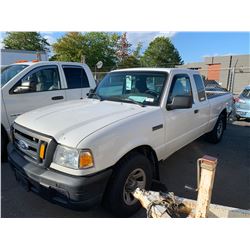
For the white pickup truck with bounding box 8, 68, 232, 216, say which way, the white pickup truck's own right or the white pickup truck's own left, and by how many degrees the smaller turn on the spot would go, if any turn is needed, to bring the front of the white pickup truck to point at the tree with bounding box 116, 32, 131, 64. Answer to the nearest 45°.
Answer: approximately 135° to the white pickup truck's own right

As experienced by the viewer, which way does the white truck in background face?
facing the viewer and to the left of the viewer

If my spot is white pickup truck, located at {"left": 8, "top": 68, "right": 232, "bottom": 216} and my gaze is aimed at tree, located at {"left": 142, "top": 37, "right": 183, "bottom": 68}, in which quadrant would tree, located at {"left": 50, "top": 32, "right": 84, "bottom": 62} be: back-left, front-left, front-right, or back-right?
front-left

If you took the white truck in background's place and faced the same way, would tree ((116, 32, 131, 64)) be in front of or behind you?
behind

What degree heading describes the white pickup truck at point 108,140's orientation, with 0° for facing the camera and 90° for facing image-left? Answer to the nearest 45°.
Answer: approximately 45°

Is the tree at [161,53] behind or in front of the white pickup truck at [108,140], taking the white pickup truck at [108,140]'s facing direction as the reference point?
behind

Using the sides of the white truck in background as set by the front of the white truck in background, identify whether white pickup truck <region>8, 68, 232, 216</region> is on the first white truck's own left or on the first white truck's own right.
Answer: on the first white truck's own left

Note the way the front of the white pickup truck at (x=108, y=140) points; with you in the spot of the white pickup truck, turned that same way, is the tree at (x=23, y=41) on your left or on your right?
on your right

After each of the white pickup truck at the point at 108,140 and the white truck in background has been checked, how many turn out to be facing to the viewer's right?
0

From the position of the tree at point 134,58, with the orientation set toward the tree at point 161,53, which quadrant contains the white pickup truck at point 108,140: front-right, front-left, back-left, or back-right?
back-right

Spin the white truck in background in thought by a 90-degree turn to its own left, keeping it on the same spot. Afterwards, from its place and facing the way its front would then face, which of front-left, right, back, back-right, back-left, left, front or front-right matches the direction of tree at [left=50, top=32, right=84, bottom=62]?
back-left

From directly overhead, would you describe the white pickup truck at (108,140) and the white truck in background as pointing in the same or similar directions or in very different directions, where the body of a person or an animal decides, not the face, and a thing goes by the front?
same or similar directions

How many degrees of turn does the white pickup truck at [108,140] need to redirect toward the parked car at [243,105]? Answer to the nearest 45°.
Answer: approximately 180°
